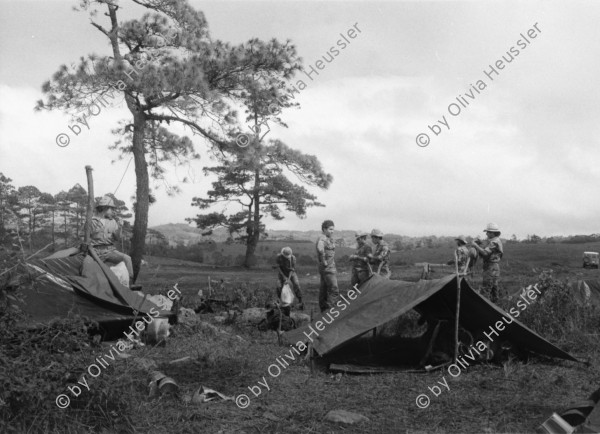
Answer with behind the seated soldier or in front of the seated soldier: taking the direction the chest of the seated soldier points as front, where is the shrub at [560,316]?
in front

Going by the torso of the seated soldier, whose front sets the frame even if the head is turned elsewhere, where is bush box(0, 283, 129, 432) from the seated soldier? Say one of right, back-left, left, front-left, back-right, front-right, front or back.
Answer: right

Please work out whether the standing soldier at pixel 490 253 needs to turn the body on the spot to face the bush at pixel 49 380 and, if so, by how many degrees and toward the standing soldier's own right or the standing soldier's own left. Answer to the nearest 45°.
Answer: approximately 45° to the standing soldier's own left

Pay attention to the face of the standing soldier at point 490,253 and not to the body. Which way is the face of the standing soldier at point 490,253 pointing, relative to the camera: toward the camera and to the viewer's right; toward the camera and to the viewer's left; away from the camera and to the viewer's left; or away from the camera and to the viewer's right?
toward the camera and to the viewer's left

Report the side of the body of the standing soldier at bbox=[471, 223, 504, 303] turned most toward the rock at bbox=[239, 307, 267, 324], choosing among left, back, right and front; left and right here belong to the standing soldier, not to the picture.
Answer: front

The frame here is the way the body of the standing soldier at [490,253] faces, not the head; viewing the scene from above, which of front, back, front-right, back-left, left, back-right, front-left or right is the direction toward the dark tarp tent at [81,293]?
front-left

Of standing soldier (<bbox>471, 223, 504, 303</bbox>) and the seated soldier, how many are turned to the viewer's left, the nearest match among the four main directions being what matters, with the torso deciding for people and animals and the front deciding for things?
1

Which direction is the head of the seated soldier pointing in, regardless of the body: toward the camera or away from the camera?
toward the camera

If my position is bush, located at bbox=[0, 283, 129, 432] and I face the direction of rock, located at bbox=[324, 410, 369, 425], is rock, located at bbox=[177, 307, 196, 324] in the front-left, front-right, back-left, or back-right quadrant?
front-left

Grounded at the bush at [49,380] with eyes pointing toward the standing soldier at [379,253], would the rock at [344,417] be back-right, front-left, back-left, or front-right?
front-right

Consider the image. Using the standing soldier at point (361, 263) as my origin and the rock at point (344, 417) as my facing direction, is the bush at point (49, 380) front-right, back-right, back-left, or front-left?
front-right

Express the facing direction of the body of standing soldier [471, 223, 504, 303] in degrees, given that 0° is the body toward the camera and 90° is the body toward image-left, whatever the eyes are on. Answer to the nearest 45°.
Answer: approximately 90°
